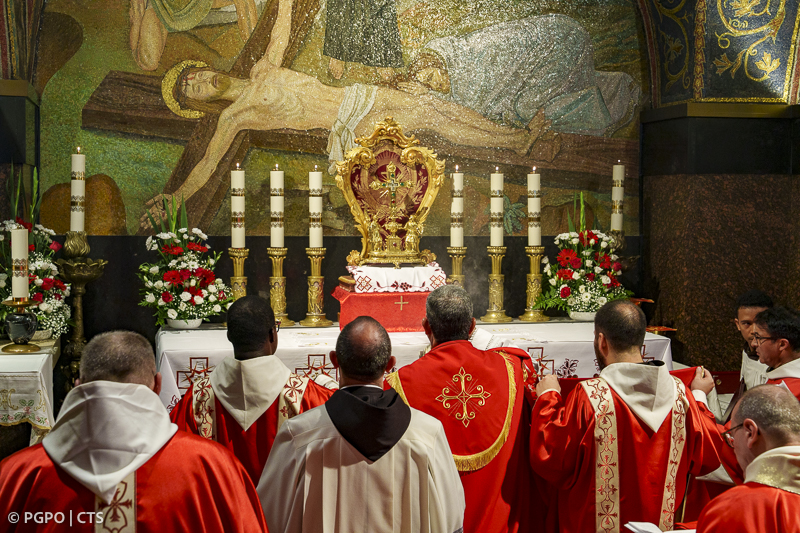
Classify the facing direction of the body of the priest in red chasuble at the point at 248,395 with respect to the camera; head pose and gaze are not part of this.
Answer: away from the camera

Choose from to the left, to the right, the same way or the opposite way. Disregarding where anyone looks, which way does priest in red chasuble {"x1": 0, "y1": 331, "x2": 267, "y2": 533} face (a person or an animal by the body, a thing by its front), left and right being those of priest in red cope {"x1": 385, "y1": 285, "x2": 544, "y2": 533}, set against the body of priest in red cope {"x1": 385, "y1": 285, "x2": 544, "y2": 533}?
the same way

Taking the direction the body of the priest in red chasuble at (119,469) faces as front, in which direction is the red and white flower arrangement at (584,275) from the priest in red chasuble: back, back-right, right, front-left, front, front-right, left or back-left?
front-right

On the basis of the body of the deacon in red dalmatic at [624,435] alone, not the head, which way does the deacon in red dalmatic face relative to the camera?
away from the camera

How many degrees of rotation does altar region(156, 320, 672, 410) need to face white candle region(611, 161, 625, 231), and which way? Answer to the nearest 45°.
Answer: approximately 135° to its left

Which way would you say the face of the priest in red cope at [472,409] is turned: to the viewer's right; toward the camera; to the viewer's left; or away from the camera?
away from the camera

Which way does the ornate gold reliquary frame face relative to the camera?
toward the camera

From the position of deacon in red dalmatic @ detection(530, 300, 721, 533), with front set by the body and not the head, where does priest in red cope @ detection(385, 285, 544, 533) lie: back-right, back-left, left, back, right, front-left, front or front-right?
left

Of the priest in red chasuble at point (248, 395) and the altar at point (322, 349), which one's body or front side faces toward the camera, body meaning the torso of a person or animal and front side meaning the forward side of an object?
the altar

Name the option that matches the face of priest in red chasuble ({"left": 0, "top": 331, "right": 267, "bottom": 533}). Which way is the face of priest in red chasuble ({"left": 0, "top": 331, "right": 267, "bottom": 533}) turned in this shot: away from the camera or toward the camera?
away from the camera

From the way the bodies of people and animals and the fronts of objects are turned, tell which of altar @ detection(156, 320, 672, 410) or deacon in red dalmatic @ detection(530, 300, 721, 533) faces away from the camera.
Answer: the deacon in red dalmatic

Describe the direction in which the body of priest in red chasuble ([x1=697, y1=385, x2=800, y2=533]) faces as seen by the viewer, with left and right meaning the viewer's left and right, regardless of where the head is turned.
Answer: facing away from the viewer and to the left of the viewer

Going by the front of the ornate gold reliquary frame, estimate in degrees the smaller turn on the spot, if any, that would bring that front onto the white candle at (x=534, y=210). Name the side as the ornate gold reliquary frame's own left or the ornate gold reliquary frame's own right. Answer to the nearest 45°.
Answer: approximately 90° to the ornate gold reliquary frame's own left

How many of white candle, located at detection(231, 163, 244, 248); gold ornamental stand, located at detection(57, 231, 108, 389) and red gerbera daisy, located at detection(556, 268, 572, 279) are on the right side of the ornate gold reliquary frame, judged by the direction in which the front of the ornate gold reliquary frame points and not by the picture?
2

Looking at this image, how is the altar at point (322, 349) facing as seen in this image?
toward the camera

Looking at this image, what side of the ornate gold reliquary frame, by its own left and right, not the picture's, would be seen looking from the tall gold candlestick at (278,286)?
right

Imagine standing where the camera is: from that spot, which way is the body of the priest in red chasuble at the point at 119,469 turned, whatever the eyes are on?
away from the camera

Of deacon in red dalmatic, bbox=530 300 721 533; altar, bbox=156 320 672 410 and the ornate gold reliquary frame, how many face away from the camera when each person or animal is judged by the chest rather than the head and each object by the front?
1

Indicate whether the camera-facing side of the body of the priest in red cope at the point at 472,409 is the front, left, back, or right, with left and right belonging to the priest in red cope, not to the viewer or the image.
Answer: back

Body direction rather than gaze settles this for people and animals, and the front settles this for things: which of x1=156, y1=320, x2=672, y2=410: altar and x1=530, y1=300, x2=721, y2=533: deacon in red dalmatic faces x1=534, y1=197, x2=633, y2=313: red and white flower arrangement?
the deacon in red dalmatic
